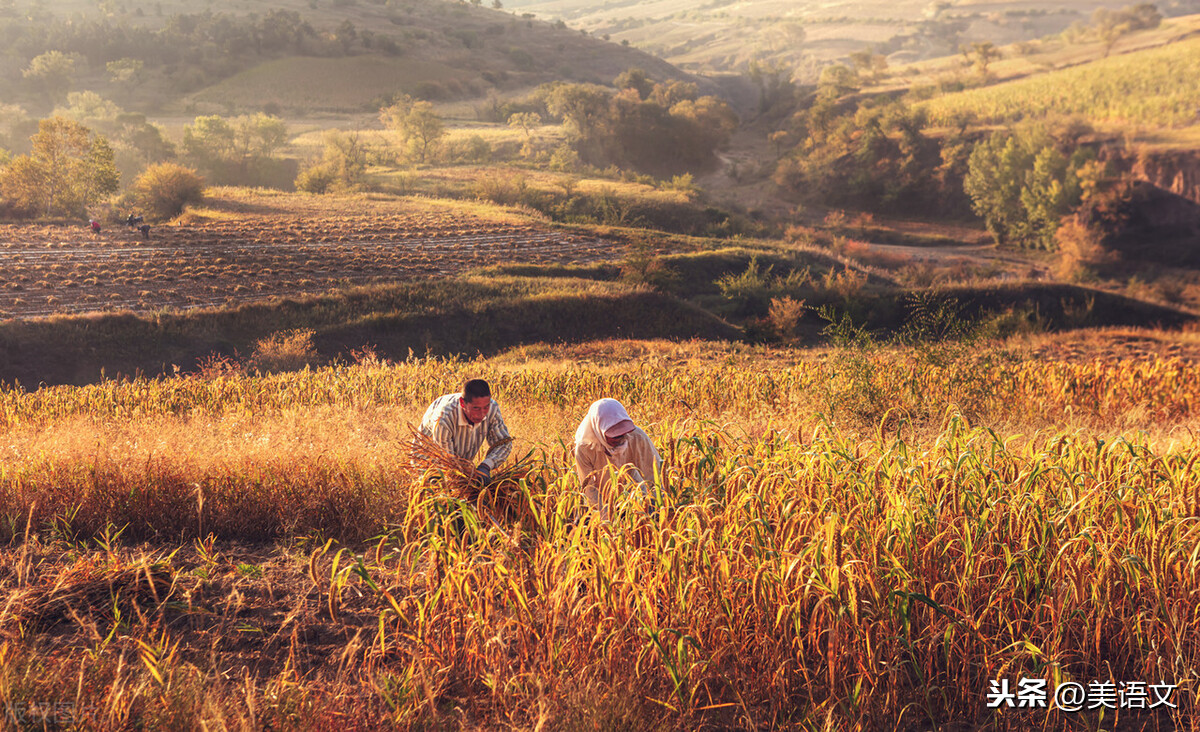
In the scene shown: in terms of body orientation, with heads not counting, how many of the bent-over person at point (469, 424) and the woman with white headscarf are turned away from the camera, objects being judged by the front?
0

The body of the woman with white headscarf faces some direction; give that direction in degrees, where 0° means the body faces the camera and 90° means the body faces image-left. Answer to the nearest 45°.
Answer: approximately 315°

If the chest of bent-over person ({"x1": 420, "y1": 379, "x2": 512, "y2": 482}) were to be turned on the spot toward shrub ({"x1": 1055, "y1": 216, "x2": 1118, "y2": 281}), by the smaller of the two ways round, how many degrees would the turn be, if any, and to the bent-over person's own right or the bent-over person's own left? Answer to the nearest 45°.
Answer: approximately 90° to the bent-over person's own left

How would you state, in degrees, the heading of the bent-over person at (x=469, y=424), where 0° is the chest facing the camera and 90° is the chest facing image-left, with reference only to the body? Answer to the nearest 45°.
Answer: approximately 315°
